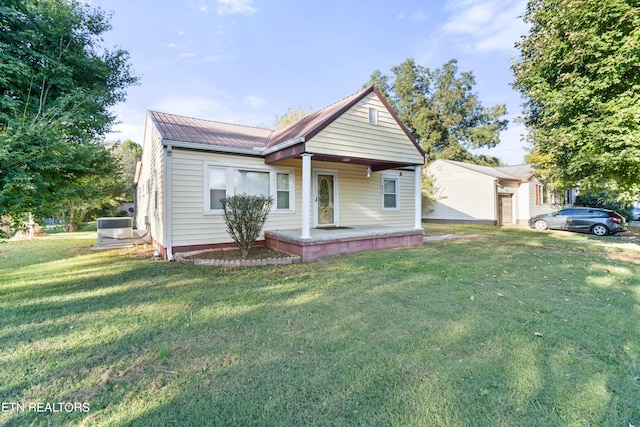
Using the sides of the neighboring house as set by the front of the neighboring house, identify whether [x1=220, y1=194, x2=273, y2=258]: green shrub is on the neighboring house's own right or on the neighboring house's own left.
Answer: on the neighboring house's own right

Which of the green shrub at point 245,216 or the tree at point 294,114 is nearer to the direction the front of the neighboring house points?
the green shrub

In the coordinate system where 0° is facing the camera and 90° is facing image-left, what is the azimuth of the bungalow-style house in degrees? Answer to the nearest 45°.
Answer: approximately 315°

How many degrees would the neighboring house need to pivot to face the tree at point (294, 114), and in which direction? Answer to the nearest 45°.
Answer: approximately 135° to its right

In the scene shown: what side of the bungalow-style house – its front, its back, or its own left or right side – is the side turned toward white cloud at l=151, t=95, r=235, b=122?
back

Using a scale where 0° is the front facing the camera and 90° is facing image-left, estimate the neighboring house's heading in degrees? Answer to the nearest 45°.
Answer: approximately 315°

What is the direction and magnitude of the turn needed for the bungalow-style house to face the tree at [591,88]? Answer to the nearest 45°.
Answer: approximately 45° to its left
